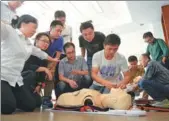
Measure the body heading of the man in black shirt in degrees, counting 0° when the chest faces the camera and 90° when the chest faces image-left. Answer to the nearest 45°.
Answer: approximately 0°

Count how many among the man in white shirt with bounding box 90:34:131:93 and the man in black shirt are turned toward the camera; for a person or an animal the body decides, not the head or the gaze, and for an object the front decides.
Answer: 2

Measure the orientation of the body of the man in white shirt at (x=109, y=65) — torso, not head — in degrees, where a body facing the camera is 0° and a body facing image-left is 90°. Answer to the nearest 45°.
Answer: approximately 0°

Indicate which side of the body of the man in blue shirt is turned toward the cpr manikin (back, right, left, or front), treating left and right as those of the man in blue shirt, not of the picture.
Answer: front

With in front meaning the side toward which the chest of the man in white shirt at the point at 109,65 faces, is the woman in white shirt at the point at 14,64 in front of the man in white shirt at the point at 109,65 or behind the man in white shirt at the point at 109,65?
in front

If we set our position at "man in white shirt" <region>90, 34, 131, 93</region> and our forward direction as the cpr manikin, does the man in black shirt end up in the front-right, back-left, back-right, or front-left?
back-right

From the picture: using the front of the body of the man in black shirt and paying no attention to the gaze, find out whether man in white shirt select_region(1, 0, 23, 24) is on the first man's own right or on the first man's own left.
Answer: on the first man's own right

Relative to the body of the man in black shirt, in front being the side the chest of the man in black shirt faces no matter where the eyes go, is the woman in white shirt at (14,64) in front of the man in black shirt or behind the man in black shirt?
in front
